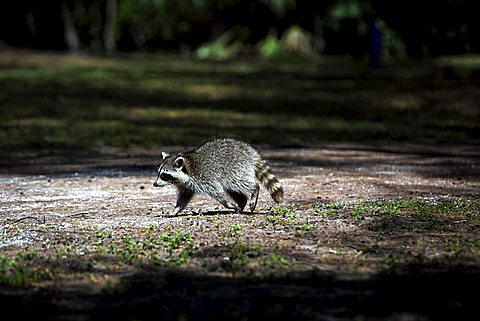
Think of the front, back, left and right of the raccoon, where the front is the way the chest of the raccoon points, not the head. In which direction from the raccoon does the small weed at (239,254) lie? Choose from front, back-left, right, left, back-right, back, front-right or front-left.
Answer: left

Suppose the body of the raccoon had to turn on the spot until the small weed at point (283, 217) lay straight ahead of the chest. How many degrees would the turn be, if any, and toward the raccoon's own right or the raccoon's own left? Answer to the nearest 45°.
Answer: approximately 135° to the raccoon's own left

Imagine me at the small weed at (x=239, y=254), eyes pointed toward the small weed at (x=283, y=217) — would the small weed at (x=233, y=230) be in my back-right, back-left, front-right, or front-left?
front-left

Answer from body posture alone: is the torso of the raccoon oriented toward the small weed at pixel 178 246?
no

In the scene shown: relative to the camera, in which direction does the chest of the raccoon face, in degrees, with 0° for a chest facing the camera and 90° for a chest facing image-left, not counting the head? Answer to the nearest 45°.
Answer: approximately 90°

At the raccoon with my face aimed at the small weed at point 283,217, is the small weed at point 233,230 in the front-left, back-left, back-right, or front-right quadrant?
front-right

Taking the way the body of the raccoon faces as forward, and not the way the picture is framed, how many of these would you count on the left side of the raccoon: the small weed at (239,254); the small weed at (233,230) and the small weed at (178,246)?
3

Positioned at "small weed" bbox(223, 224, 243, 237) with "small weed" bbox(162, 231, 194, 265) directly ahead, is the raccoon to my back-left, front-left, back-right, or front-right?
back-right

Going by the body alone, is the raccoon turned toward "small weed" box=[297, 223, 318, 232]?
no

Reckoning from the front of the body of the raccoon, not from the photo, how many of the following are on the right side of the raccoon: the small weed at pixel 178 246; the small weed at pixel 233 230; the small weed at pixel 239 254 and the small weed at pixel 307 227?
0

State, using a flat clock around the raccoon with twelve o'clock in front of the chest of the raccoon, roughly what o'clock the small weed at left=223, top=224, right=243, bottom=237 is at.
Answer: The small weed is roughly at 9 o'clock from the raccoon.
